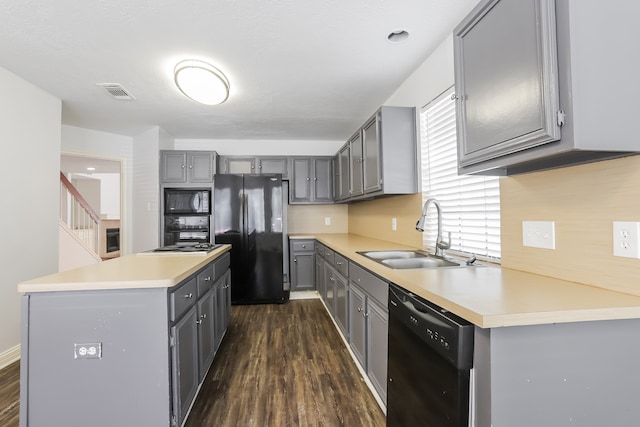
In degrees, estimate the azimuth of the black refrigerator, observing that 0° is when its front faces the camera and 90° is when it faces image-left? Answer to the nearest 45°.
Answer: approximately 0°

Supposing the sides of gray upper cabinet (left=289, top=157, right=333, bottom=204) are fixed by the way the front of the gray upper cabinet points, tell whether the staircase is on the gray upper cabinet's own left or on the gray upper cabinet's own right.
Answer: on the gray upper cabinet's own right

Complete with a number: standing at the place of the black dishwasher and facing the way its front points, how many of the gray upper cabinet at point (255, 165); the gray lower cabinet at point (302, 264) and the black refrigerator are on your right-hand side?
3

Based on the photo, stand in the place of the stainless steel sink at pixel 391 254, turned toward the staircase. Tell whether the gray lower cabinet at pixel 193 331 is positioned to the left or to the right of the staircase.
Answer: left

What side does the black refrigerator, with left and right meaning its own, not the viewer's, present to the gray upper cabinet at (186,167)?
right

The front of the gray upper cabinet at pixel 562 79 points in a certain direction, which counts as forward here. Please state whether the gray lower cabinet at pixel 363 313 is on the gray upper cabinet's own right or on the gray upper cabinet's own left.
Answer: on the gray upper cabinet's own right

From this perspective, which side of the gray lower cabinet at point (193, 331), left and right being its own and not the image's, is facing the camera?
right

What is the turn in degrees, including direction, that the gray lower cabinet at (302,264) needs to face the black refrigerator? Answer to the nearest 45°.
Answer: approximately 90° to its right

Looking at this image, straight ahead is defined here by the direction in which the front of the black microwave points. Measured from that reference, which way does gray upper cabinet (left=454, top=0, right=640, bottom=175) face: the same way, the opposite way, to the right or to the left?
to the right

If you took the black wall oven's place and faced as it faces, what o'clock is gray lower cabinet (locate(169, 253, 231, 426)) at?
The gray lower cabinet is roughly at 12 o'clock from the black wall oven.

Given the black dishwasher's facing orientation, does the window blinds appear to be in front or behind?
behind

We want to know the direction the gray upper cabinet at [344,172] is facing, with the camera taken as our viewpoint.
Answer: facing to the left of the viewer
